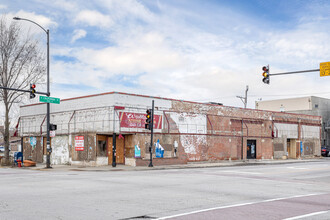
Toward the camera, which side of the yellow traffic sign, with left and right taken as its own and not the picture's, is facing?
front

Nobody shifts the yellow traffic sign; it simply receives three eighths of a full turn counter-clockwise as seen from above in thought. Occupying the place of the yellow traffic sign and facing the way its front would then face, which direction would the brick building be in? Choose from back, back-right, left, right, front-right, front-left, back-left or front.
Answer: left
